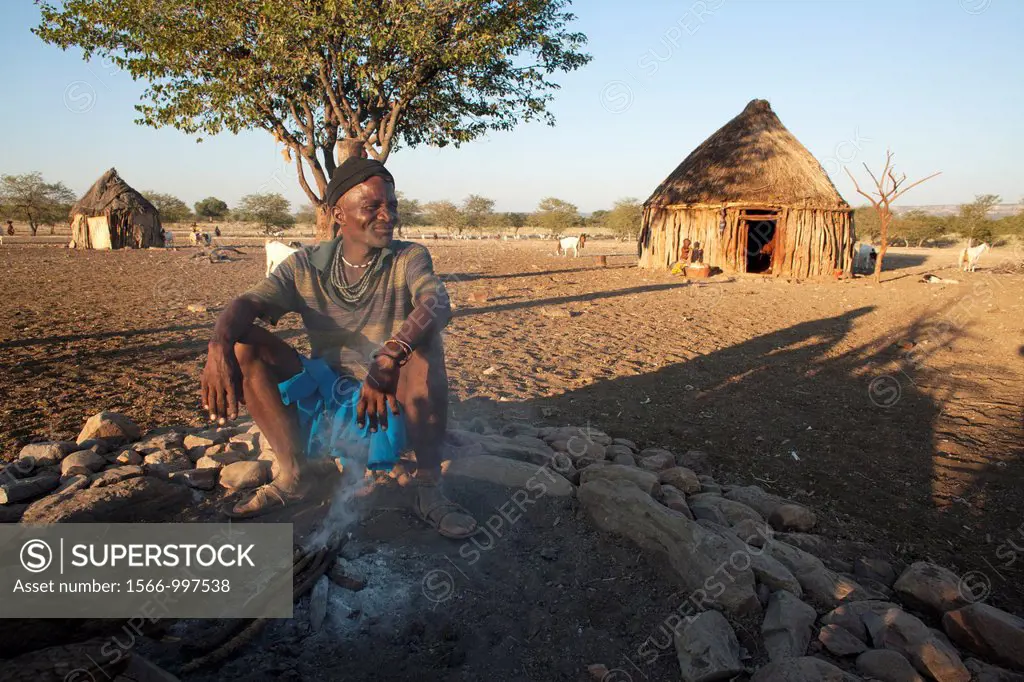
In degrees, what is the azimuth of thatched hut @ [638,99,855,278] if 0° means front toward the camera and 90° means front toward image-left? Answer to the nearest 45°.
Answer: approximately 0°

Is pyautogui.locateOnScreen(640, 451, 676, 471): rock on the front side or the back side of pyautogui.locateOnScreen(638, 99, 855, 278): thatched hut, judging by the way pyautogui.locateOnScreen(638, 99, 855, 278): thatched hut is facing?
on the front side

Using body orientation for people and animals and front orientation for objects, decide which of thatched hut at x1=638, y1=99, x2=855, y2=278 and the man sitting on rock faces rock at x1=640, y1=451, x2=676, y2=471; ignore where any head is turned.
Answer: the thatched hut

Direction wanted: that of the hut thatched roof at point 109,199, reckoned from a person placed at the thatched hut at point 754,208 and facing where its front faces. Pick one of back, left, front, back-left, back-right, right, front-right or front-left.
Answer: right

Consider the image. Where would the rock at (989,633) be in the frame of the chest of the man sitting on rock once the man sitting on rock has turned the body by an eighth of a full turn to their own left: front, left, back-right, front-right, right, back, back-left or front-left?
front

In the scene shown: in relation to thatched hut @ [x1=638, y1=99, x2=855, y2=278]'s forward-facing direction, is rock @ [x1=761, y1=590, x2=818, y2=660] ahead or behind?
ahead

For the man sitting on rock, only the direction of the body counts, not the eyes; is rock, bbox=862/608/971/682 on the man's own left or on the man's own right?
on the man's own left

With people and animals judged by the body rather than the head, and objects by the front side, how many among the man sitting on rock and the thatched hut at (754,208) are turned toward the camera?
2

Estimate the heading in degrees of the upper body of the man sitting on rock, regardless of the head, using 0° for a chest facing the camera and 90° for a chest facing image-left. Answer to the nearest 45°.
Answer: approximately 0°

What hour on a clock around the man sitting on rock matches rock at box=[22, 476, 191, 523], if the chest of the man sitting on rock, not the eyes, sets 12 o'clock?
The rock is roughly at 3 o'clock from the man sitting on rock.

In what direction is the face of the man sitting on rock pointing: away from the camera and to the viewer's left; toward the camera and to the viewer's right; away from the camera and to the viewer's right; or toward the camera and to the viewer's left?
toward the camera and to the viewer's right

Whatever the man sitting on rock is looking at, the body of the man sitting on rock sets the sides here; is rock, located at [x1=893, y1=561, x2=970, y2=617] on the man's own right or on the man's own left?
on the man's own left

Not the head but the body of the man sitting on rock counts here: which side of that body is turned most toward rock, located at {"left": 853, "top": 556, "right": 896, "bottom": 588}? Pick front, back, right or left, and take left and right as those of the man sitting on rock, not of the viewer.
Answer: left

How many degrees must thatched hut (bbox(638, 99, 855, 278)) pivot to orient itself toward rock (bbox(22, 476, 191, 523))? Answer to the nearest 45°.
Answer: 0° — it already faces it

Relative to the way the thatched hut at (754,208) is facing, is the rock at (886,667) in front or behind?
in front
